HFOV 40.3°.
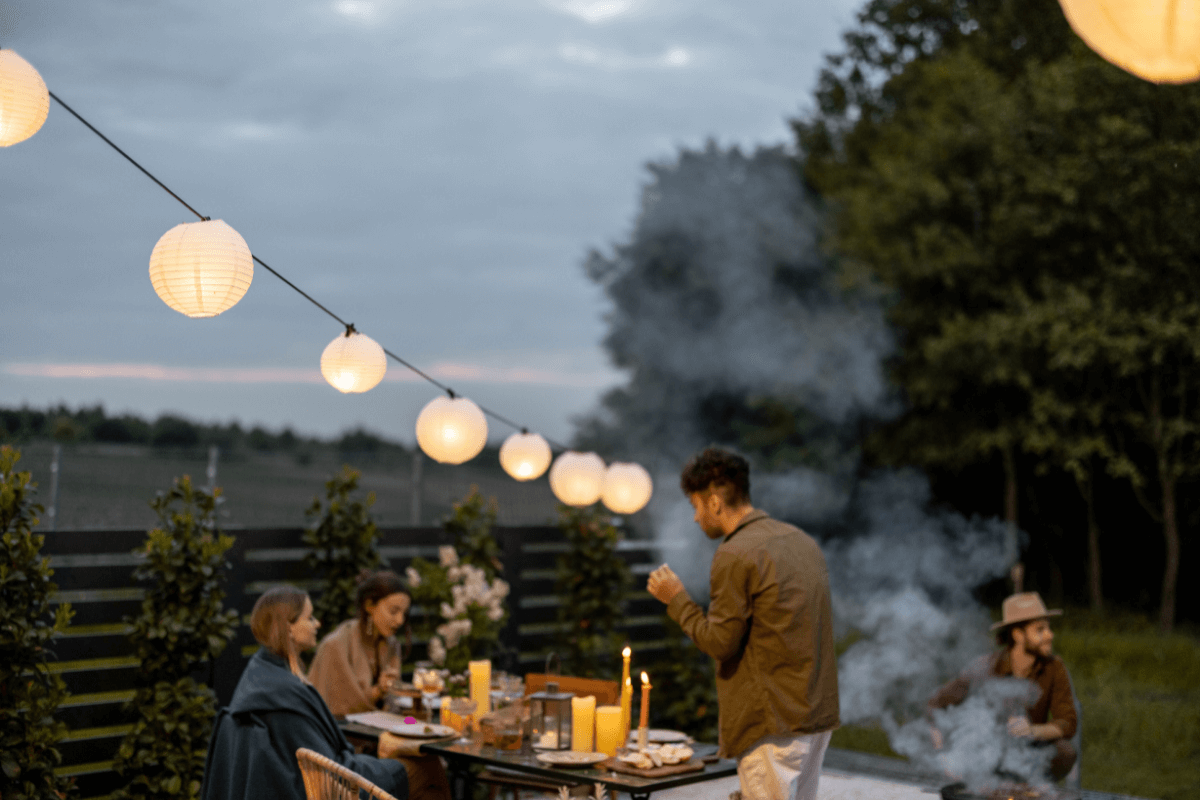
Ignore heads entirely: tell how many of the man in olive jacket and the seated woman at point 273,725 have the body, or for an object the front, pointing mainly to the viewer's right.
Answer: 1

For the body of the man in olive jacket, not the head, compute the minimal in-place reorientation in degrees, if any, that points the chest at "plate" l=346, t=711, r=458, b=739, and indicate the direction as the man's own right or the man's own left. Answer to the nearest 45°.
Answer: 0° — they already face it

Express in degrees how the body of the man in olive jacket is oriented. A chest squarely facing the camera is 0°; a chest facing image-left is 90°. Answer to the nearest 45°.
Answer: approximately 135°

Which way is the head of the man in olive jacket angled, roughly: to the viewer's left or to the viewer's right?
to the viewer's left

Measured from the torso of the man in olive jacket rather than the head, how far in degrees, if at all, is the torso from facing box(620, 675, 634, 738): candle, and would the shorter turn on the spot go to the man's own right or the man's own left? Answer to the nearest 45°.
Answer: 0° — they already face it

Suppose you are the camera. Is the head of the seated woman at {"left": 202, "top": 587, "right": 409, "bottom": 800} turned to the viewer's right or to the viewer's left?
to the viewer's right

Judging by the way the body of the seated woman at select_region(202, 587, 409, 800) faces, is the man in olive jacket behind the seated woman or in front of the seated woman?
in front

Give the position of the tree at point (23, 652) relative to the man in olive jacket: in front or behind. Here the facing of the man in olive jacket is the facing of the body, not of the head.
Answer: in front

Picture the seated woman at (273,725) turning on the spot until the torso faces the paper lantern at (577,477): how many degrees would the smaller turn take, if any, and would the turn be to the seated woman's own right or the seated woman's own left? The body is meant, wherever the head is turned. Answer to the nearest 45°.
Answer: approximately 45° to the seated woman's own left

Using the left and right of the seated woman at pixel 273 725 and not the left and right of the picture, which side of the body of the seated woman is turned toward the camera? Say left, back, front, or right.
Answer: right

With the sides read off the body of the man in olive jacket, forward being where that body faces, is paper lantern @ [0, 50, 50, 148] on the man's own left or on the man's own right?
on the man's own left

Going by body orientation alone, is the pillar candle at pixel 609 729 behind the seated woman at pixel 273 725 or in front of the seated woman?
in front

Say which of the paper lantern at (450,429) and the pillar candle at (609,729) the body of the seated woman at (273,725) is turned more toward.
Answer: the pillar candle

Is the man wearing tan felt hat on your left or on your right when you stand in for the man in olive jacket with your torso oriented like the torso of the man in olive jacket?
on your right
